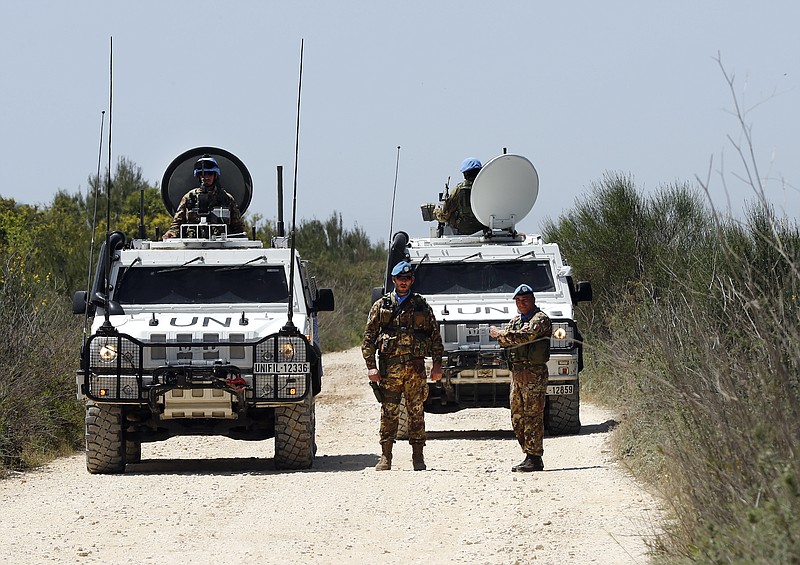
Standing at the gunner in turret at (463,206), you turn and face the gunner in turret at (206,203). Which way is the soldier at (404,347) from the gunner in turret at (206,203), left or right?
left

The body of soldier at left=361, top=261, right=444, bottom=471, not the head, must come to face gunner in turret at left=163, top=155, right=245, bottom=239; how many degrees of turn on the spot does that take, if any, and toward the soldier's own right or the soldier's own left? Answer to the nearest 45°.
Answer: approximately 135° to the soldier's own right

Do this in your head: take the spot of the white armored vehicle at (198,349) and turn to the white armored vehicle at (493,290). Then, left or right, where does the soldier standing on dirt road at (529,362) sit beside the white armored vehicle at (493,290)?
right

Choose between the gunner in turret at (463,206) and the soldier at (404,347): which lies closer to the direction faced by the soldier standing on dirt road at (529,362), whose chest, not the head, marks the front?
the soldier

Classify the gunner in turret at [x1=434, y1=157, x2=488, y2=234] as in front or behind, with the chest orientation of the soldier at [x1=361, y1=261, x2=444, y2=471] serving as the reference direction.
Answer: behind

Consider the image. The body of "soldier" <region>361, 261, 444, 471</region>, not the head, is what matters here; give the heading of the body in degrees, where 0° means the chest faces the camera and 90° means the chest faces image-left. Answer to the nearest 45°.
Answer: approximately 0°

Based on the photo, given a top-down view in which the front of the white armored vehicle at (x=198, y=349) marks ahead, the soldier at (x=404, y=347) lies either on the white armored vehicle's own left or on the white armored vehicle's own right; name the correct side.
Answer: on the white armored vehicle's own left
